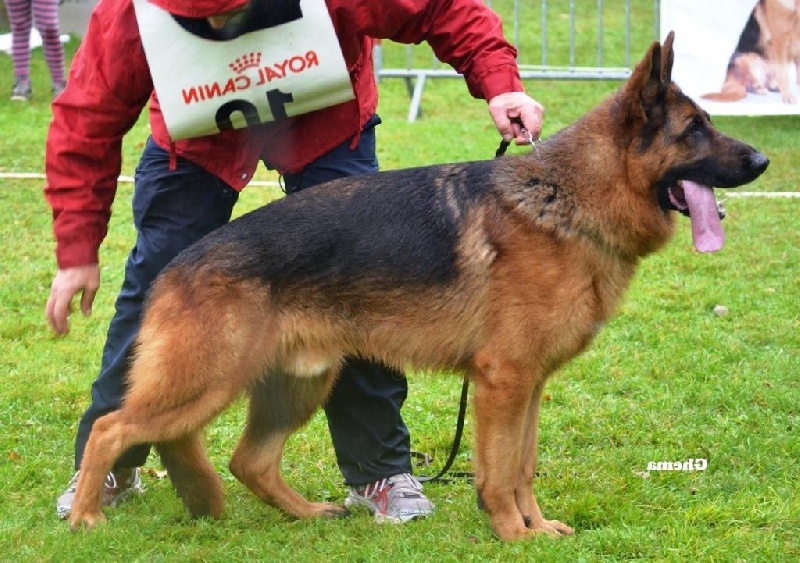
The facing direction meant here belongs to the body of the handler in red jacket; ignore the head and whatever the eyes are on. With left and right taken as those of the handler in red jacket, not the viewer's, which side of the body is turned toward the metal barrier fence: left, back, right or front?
back

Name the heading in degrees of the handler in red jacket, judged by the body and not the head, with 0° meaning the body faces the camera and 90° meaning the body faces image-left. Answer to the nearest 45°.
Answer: approximately 0°

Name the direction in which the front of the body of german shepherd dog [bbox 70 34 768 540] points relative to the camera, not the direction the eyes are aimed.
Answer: to the viewer's right

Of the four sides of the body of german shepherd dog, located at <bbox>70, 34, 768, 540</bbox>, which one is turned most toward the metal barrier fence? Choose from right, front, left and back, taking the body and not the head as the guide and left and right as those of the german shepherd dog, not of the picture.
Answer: left

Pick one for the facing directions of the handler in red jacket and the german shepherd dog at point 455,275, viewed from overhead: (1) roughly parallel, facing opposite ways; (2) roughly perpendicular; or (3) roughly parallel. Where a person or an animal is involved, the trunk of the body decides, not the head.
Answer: roughly perpendicular
